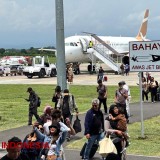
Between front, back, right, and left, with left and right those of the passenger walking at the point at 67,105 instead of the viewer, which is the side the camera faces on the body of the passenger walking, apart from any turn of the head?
front

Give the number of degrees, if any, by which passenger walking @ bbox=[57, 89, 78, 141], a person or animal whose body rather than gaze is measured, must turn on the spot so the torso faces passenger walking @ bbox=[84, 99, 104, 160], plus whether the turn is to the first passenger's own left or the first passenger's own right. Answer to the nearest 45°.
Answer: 0° — they already face them

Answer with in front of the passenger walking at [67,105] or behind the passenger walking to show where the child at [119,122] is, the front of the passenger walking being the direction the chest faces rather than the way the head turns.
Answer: in front

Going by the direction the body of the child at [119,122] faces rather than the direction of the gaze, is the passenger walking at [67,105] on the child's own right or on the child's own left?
on the child's own right
